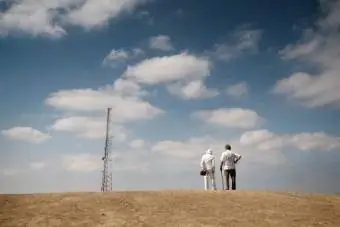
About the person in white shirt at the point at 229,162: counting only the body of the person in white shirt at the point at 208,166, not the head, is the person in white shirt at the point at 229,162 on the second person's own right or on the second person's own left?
on the second person's own right

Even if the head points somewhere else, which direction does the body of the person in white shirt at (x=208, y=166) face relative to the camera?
away from the camera

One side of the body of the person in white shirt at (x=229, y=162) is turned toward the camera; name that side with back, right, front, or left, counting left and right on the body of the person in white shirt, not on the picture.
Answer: back

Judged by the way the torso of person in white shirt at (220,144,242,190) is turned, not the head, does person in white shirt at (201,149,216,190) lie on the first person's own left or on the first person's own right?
on the first person's own left

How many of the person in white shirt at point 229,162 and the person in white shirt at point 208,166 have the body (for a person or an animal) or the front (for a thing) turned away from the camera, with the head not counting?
2
